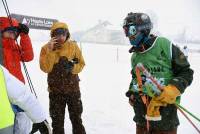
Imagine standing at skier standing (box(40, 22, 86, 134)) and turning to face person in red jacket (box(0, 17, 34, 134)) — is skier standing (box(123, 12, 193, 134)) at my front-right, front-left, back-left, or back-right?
back-left

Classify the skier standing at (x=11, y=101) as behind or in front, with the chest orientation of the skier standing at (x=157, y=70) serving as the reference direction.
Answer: in front

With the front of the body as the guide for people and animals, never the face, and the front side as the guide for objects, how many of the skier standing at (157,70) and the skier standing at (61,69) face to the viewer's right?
0

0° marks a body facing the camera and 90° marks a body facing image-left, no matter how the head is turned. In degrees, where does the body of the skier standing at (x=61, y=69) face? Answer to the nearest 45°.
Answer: approximately 0°

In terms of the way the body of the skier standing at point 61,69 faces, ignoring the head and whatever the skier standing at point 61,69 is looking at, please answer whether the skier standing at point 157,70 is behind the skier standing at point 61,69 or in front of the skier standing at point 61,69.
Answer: in front

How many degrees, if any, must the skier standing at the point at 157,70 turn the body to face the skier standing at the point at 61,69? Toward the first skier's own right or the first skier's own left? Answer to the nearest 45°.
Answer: approximately 90° to the first skier's own right

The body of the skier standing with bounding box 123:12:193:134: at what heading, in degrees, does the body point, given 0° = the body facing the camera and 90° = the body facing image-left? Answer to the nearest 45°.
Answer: approximately 45°
